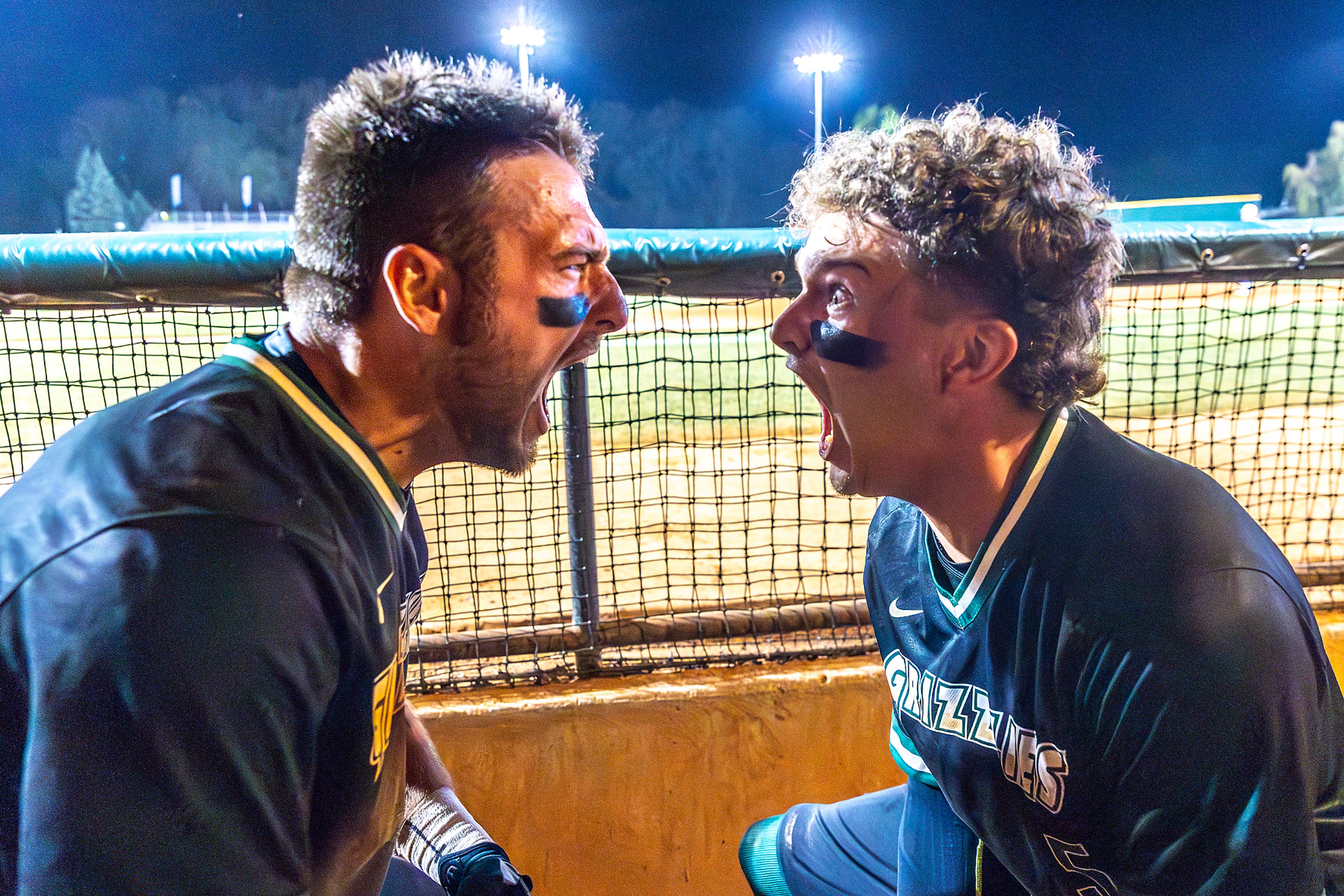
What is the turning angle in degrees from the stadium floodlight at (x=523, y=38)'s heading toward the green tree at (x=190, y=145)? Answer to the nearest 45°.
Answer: approximately 135° to its right

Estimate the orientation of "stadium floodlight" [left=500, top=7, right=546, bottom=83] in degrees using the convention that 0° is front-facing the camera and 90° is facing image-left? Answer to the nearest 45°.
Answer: approximately 0°

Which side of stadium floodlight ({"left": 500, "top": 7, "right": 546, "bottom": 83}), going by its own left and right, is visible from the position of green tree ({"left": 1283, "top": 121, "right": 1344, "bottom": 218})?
left

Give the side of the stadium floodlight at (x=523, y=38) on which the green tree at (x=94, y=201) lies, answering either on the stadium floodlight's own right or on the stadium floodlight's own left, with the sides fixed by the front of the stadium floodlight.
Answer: on the stadium floodlight's own right
